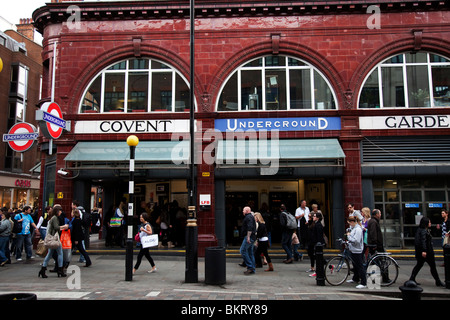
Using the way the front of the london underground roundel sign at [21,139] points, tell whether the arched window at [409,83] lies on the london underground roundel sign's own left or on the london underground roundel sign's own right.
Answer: on the london underground roundel sign's own left

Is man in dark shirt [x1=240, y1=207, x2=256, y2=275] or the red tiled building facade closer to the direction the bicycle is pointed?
the man in dark shirt

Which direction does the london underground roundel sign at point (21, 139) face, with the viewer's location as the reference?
facing the viewer

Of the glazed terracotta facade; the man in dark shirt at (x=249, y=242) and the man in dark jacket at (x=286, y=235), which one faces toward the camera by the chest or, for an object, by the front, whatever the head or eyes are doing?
the glazed terracotta facade

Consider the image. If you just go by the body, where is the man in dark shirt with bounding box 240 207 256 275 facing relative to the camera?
to the viewer's left

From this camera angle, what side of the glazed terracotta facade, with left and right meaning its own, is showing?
front

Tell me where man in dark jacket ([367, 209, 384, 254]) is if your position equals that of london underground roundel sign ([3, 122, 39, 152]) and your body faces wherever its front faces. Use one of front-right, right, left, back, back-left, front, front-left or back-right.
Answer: front-left

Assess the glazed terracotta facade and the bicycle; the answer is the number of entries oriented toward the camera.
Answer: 1

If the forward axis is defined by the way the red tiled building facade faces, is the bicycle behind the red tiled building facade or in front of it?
in front

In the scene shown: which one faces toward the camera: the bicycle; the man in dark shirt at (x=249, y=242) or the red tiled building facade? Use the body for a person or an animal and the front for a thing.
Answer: the red tiled building facade

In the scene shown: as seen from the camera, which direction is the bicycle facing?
to the viewer's left
